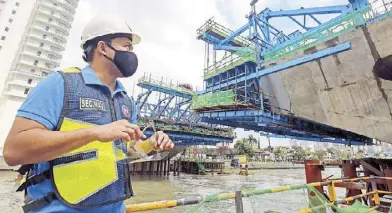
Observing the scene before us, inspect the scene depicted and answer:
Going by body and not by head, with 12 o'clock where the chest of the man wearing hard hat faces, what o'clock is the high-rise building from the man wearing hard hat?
The high-rise building is roughly at 7 o'clock from the man wearing hard hat.

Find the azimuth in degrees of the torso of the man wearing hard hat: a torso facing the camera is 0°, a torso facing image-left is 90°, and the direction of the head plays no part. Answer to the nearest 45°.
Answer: approximately 315°

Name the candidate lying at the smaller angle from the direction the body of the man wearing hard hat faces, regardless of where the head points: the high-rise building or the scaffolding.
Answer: the scaffolding

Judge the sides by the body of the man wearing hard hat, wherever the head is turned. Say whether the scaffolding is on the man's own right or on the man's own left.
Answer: on the man's own left

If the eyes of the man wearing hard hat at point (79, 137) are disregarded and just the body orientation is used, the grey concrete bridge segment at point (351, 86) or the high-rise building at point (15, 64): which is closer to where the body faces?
the grey concrete bridge segment
